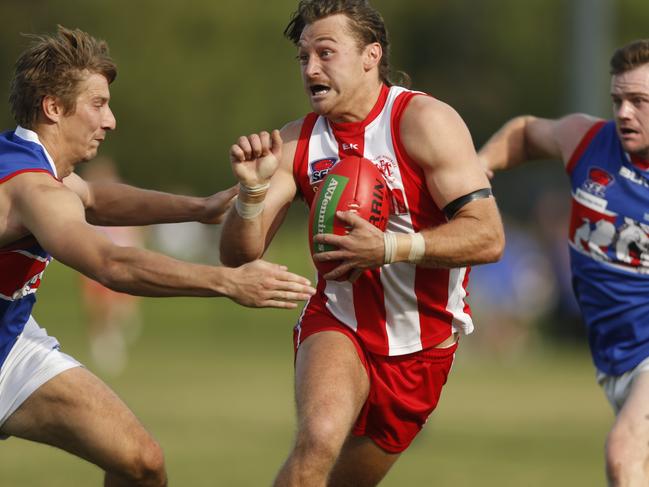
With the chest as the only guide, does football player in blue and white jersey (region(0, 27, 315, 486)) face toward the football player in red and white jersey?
yes

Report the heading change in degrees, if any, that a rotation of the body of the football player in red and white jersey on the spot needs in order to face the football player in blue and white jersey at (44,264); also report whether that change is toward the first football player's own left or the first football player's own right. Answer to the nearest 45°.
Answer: approximately 45° to the first football player's own right

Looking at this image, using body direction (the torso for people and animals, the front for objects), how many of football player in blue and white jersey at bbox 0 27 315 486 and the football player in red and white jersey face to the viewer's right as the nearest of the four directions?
1

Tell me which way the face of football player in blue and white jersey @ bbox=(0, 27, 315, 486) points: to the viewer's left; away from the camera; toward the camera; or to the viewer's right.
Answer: to the viewer's right

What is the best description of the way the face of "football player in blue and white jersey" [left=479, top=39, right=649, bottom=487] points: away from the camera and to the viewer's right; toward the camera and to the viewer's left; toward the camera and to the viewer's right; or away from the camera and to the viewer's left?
toward the camera and to the viewer's left

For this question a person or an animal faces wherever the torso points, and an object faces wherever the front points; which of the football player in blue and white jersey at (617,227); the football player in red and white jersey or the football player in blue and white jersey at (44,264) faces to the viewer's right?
the football player in blue and white jersey at (44,264)

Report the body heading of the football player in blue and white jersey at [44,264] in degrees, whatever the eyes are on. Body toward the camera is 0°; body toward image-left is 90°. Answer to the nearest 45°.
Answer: approximately 270°

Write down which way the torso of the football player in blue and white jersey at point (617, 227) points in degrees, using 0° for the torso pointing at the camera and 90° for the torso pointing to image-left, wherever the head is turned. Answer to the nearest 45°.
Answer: approximately 0°

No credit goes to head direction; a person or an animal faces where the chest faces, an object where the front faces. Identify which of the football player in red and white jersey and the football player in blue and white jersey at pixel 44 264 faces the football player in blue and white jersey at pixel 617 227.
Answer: the football player in blue and white jersey at pixel 44 264

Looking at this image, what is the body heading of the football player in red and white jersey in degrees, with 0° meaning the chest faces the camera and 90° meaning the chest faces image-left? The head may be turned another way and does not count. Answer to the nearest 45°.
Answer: approximately 45°

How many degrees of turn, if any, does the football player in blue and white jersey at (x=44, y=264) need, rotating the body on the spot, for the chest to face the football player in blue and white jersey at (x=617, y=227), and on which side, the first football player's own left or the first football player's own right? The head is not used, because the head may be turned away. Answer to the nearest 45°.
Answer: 0° — they already face them

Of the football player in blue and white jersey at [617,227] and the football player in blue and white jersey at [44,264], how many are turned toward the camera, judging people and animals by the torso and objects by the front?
1

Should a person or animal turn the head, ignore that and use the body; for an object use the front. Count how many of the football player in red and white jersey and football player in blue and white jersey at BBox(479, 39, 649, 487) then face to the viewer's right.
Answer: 0
